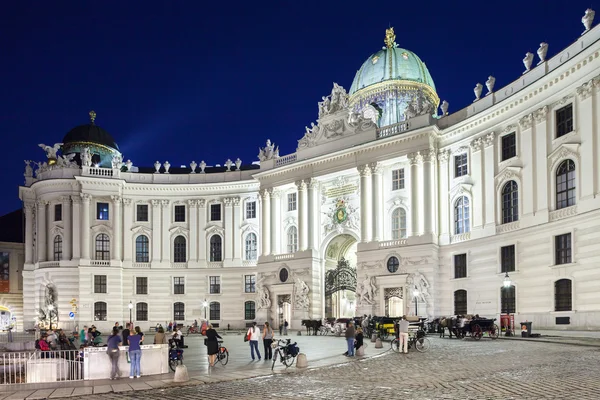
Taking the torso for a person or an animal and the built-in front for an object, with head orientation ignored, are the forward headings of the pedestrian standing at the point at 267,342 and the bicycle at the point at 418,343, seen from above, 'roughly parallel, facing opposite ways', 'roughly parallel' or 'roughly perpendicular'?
roughly perpendicular

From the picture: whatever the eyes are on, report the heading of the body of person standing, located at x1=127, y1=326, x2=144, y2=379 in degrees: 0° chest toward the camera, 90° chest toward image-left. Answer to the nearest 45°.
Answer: approximately 180°
